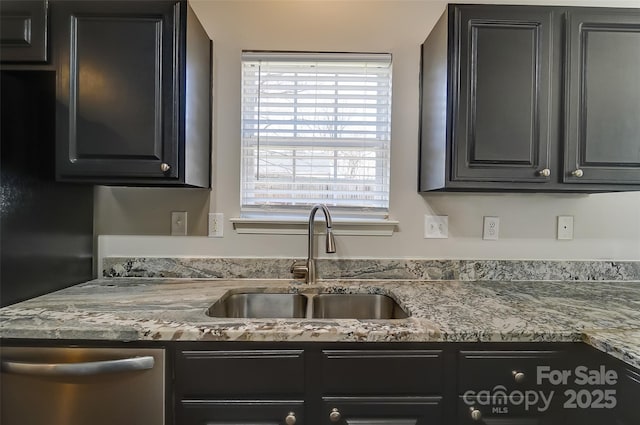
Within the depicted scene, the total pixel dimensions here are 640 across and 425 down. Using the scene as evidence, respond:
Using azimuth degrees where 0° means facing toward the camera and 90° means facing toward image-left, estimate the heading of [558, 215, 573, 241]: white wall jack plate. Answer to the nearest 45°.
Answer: approximately 0°
